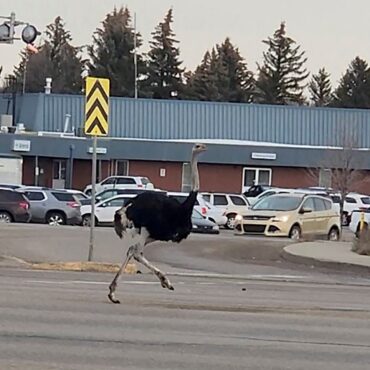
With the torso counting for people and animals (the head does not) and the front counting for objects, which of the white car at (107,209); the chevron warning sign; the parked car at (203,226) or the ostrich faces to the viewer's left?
the white car

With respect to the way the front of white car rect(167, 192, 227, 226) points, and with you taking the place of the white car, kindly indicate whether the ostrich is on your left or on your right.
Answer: on your right

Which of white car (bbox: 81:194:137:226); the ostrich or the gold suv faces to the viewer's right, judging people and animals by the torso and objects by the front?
the ostrich

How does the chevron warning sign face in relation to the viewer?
toward the camera

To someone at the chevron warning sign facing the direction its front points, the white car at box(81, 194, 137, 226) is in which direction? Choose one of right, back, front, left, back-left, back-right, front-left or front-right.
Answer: back

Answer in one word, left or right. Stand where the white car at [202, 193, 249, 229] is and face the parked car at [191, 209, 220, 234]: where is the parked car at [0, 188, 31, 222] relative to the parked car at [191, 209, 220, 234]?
right

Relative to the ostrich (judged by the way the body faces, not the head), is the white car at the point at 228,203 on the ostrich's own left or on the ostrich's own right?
on the ostrich's own left

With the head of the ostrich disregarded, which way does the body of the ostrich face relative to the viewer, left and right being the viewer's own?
facing to the right of the viewer

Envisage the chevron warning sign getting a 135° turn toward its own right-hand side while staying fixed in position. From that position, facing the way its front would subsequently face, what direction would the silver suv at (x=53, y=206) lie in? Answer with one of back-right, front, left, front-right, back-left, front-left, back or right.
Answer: front-right

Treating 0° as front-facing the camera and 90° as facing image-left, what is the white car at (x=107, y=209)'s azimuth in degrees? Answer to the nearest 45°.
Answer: approximately 90°

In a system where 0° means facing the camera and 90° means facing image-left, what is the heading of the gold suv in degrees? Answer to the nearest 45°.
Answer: approximately 45°

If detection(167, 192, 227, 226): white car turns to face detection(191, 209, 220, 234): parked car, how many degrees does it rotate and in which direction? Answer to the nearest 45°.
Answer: approximately 45° to its right

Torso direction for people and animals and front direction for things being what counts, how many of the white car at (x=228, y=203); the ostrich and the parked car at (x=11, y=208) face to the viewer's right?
1

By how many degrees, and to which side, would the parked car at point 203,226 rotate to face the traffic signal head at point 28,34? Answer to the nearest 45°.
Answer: approximately 90° to its right
